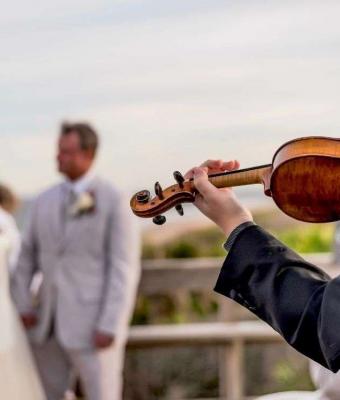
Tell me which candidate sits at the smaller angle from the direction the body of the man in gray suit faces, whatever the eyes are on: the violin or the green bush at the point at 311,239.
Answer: the violin

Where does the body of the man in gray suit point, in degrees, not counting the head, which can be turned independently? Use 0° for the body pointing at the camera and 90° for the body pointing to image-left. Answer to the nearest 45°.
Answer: approximately 45°

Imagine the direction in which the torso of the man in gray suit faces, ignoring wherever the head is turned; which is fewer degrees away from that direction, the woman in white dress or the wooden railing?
the woman in white dress

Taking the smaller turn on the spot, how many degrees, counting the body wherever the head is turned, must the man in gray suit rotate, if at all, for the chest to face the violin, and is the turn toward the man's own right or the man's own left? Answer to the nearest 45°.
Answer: approximately 45° to the man's own left

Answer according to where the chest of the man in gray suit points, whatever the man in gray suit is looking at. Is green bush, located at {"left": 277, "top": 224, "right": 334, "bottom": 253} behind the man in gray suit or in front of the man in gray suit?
behind
